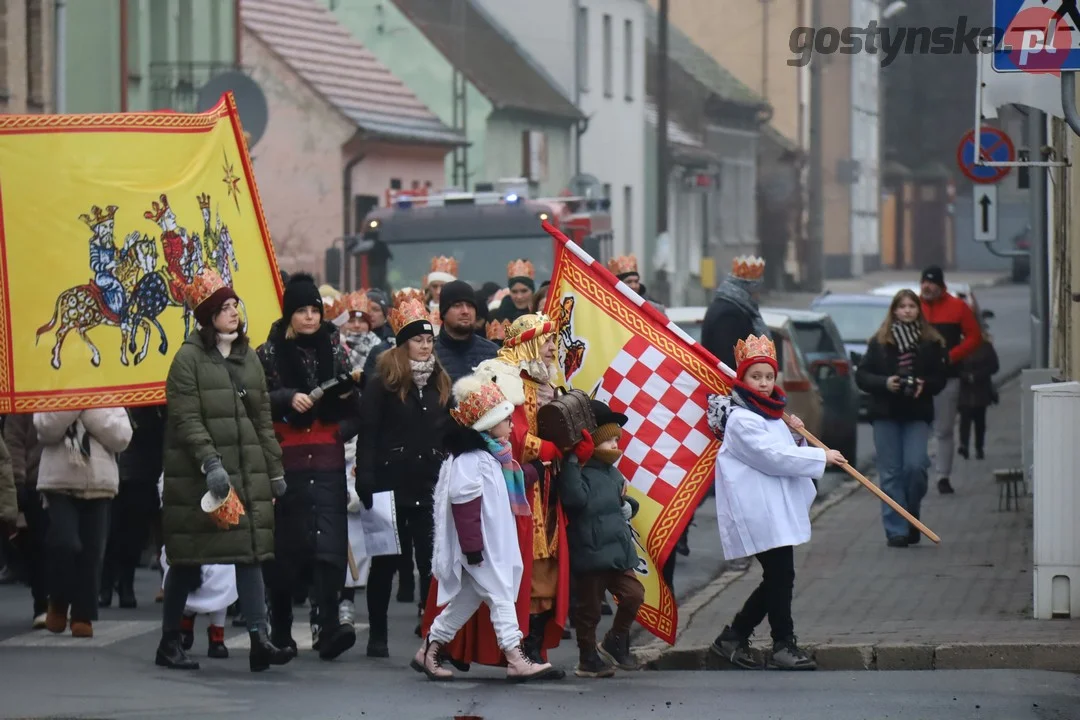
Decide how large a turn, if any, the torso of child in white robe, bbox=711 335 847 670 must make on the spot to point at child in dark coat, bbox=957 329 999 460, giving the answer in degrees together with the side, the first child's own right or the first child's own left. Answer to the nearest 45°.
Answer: approximately 90° to the first child's own left

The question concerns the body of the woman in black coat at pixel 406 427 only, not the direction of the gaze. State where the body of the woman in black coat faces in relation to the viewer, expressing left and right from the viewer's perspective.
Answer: facing the viewer and to the right of the viewer

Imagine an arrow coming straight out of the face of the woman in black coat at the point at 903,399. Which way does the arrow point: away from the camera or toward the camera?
toward the camera

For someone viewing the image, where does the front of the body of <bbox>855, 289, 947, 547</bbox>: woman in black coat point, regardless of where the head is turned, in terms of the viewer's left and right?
facing the viewer

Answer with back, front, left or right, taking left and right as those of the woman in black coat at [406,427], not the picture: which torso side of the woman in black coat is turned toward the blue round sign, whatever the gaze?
left

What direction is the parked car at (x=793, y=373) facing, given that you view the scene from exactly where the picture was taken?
facing away from the viewer

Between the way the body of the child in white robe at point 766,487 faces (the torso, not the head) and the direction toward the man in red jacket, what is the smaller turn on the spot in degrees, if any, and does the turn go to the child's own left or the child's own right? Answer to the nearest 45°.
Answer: approximately 90° to the child's own left

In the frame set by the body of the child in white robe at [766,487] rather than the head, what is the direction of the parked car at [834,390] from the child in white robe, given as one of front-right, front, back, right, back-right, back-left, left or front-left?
left

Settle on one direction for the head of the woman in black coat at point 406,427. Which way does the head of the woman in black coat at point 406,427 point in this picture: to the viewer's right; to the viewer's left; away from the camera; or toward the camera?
toward the camera

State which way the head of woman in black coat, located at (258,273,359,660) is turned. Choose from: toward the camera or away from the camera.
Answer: toward the camera
